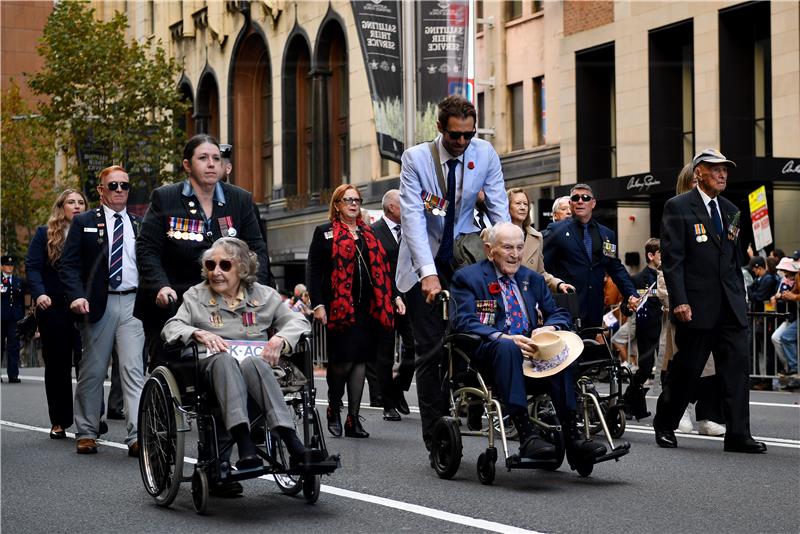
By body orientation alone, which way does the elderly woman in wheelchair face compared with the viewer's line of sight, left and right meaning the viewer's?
facing the viewer and to the right of the viewer

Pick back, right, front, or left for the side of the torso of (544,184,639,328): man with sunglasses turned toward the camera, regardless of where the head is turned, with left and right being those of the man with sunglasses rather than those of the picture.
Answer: front

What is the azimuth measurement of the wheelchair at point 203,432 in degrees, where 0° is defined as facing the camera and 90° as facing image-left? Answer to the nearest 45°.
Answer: approximately 315°

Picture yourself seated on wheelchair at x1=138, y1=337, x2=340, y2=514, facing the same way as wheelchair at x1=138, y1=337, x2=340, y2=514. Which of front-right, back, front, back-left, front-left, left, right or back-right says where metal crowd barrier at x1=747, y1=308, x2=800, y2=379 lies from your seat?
left
